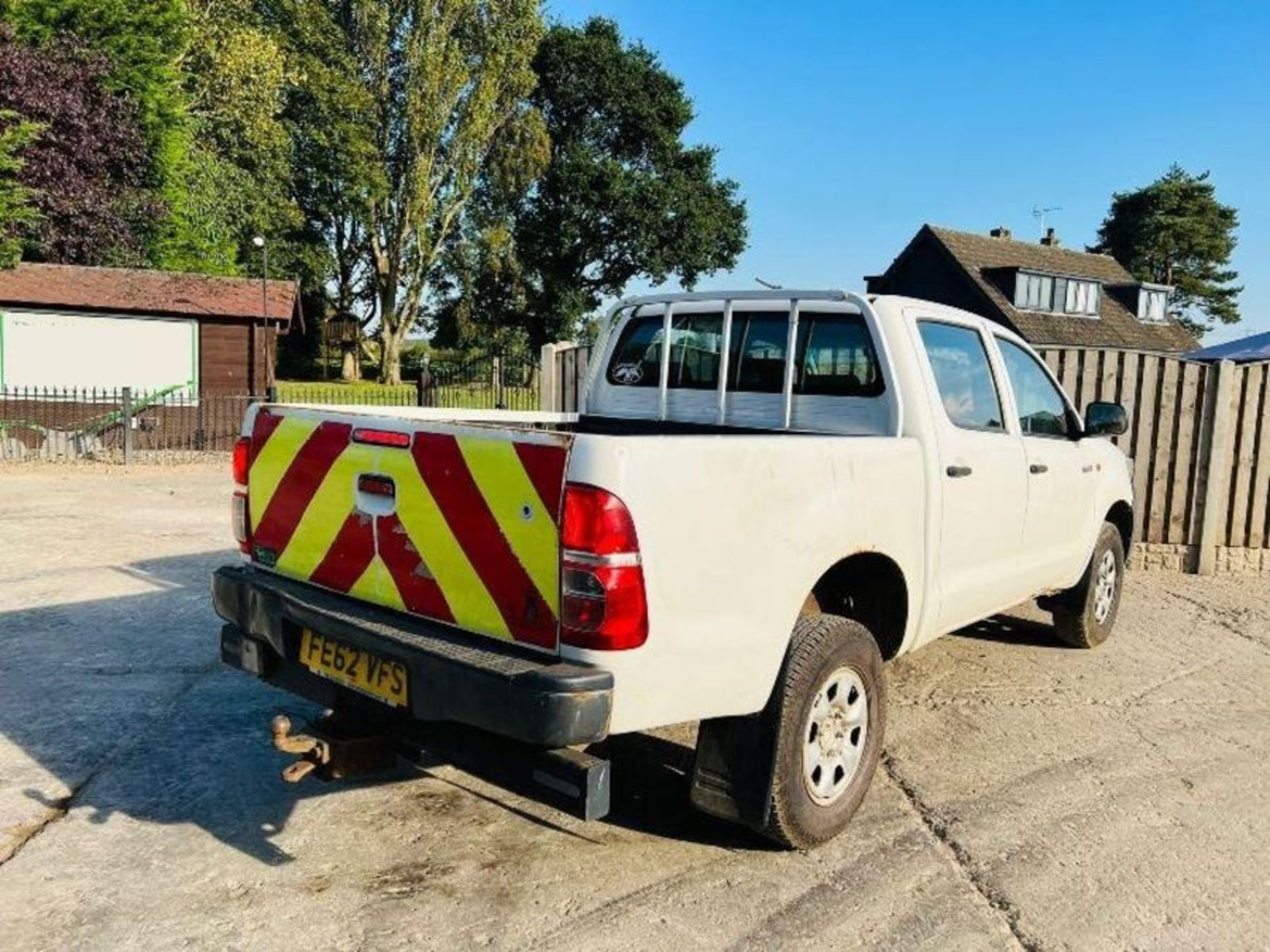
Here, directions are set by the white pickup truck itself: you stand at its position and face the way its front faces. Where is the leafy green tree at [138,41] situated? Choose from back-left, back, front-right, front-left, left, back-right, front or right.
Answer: left

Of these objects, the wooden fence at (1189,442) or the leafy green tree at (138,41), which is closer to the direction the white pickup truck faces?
the wooden fence

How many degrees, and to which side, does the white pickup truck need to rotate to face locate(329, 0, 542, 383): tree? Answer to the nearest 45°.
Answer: approximately 45° to its left

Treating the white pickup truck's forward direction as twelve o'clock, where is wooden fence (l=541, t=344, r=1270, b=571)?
The wooden fence is roughly at 12 o'clock from the white pickup truck.

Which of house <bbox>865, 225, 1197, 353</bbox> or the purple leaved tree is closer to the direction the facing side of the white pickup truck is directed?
the house

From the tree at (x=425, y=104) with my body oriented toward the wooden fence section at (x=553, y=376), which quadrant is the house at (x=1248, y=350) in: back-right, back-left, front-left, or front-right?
front-left

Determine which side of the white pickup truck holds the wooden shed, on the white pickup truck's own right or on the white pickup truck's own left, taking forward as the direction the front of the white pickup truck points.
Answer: on the white pickup truck's own left

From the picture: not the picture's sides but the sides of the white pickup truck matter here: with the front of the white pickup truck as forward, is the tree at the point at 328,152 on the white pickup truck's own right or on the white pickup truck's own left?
on the white pickup truck's own left

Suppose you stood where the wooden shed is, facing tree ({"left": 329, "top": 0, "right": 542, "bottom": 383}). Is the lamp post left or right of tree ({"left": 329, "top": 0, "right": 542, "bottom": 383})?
right

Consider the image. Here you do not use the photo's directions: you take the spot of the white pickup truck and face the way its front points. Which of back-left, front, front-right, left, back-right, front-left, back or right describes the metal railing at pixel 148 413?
left

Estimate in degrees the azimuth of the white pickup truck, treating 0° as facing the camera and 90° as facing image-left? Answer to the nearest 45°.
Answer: approximately 225°

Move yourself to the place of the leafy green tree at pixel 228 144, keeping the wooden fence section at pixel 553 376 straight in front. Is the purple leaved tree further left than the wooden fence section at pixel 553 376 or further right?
right

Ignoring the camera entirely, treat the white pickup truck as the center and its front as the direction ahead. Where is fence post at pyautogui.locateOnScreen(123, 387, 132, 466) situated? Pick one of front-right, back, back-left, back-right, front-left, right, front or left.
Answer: left

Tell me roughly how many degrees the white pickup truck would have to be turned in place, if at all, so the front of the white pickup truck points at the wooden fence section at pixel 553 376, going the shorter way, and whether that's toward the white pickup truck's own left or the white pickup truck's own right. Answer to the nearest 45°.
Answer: approximately 45° to the white pickup truck's own left

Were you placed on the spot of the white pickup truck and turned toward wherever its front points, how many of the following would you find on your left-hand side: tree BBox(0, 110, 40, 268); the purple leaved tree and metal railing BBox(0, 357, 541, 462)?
3
